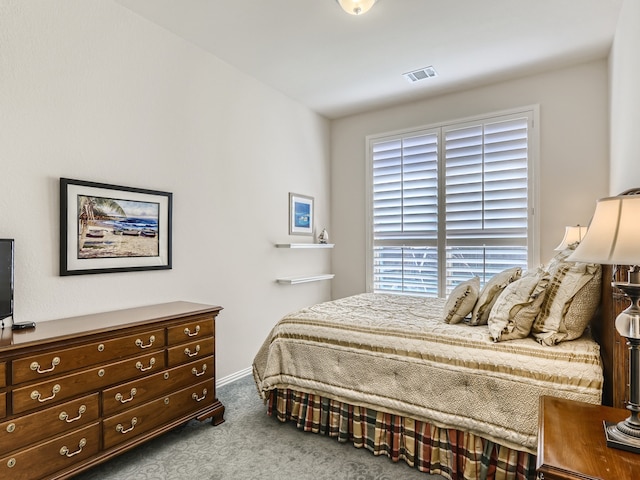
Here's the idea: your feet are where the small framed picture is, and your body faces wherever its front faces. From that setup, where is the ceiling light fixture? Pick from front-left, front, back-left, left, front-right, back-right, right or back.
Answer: front-right

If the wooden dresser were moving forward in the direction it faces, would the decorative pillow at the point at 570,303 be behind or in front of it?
in front

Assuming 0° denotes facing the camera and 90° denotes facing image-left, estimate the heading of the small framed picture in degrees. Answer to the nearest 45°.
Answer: approximately 315°

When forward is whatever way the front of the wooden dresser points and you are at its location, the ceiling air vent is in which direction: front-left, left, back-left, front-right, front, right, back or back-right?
front-left

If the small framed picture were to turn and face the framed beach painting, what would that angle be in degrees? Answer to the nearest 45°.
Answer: approximately 90° to its right

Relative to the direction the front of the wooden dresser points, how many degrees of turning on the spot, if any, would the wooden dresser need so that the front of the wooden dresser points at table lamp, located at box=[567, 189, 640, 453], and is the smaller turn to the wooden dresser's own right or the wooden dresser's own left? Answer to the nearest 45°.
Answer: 0° — it already faces it

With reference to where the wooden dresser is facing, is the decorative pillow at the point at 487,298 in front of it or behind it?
in front

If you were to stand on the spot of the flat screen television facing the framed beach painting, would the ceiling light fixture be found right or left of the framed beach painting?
right

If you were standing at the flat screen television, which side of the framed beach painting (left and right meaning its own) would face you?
right

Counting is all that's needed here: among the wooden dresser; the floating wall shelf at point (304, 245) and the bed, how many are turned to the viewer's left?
1

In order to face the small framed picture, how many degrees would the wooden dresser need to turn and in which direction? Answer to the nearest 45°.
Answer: approximately 90° to its left

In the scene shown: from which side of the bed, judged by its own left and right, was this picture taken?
left
